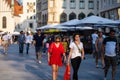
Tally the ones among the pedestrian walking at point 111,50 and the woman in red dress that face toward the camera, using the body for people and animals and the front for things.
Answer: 2

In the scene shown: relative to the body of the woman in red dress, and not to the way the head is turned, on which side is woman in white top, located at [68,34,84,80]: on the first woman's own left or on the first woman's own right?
on the first woman's own left

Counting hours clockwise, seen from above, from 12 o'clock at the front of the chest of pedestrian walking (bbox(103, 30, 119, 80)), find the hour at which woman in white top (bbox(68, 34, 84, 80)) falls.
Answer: The woman in white top is roughly at 2 o'clock from the pedestrian walking.

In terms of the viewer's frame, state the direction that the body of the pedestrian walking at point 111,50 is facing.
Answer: toward the camera

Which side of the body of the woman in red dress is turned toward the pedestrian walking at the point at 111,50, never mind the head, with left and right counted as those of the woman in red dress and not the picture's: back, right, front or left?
left

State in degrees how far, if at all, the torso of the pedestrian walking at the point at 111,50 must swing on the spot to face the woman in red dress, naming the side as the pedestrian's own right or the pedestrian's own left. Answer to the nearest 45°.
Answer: approximately 90° to the pedestrian's own right

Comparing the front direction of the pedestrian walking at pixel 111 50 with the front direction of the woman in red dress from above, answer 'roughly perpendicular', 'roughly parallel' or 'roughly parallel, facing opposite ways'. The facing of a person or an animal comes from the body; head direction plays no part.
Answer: roughly parallel

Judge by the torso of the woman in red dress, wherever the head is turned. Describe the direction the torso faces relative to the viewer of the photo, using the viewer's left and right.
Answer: facing the viewer
